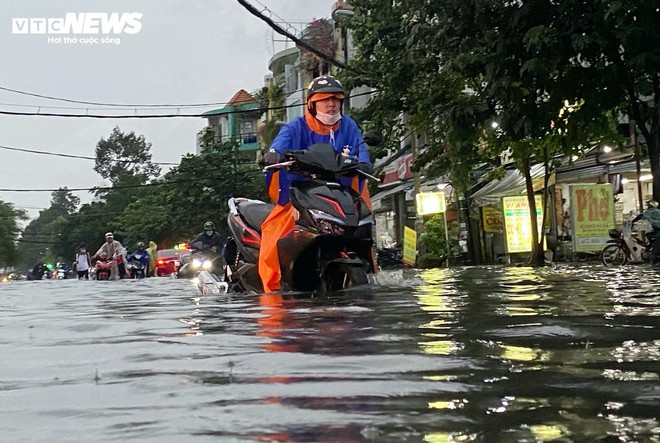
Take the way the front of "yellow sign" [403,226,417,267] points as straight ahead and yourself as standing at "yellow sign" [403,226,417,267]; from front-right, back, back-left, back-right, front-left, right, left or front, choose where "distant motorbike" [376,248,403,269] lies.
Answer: back-right

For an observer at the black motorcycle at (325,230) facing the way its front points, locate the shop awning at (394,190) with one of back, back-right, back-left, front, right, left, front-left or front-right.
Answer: back-left

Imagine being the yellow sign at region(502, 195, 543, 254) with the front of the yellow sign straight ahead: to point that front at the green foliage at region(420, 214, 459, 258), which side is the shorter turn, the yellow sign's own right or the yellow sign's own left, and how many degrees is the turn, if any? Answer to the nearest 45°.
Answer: approximately 135° to the yellow sign's own right

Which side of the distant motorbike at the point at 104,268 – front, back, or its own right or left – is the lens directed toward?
front

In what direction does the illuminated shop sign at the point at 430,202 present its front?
toward the camera

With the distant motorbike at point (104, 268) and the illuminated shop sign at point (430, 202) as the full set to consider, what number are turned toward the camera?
2

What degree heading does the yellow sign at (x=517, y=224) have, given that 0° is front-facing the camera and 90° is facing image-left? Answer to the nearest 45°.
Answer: approximately 0°

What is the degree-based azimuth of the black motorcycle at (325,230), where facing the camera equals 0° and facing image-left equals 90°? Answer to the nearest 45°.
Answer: approximately 315°

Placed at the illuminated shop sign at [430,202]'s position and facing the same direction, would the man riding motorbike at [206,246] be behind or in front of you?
in front

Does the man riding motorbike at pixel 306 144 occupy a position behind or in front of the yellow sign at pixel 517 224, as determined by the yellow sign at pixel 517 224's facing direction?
in front

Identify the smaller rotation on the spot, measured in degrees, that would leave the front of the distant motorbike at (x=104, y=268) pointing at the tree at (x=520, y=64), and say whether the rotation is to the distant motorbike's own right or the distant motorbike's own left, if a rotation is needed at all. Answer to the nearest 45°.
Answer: approximately 45° to the distant motorbike's own left

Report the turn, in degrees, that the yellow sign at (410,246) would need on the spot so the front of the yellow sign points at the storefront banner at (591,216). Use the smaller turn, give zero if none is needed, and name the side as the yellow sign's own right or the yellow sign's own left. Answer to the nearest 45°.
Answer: approximately 90° to the yellow sign's own left

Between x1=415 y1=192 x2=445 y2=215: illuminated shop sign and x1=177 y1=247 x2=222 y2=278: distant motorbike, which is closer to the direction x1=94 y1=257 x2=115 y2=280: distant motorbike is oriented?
the distant motorbike

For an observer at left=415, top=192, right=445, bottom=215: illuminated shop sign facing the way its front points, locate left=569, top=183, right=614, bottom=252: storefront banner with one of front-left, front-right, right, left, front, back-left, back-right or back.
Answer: front-left

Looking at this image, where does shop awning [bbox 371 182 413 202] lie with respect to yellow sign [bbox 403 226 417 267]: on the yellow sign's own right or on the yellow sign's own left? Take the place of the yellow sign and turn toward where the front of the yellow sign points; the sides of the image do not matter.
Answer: on the yellow sign's own right
